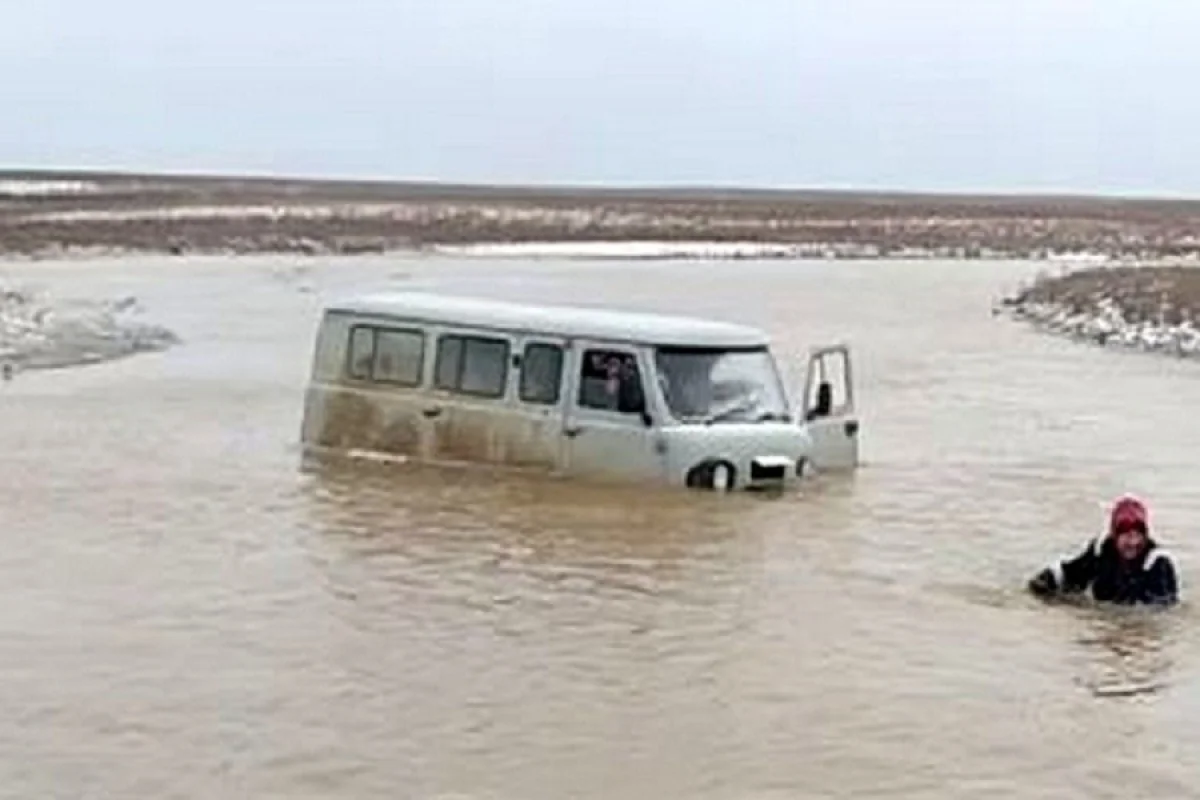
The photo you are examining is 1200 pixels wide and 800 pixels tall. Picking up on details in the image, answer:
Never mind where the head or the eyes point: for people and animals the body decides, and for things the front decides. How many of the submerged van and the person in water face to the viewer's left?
0

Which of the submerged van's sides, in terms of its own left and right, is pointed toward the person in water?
front

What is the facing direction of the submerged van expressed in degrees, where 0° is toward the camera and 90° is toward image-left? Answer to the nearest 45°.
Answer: approximately 315°

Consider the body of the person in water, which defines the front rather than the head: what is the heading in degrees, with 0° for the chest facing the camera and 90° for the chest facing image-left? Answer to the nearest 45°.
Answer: approximately 0°

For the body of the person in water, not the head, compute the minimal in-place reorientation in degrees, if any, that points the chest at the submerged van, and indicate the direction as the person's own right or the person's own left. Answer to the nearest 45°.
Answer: approximately 135° to the person's own right
